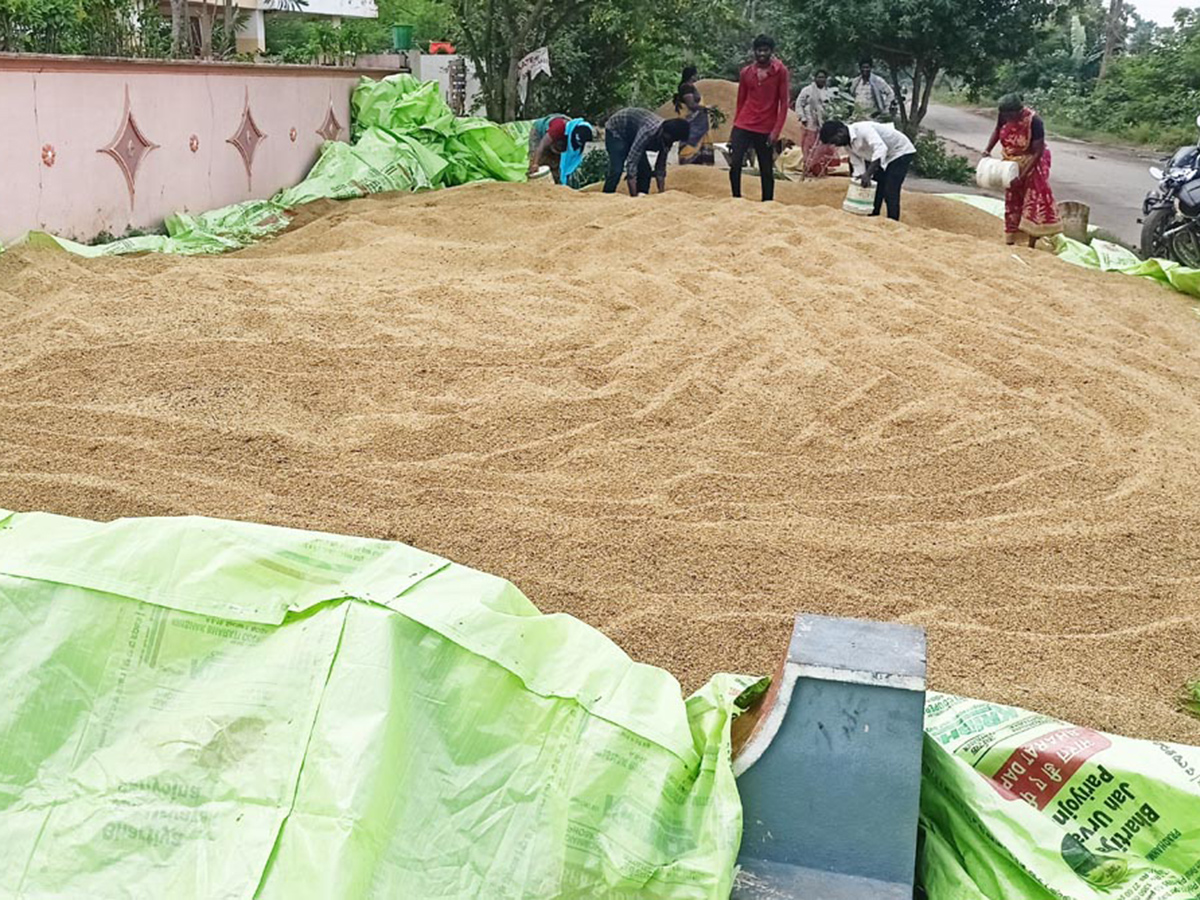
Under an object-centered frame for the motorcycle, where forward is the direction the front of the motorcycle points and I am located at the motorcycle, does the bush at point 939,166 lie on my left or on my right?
on my right

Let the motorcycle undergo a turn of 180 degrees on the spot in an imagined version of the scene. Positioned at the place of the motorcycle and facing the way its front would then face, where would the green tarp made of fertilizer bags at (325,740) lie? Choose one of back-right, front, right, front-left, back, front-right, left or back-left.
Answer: back-right

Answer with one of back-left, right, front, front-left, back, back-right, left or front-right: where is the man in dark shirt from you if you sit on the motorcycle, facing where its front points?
front-right

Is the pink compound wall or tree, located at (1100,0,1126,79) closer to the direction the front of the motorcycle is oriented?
the pink compound wall

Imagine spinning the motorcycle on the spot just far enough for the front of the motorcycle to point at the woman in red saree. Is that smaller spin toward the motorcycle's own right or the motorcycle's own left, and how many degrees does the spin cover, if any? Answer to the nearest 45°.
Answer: approximately 45° to the motorcycle's own right

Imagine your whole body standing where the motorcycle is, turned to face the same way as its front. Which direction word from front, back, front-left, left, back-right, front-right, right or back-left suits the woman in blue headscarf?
front-right

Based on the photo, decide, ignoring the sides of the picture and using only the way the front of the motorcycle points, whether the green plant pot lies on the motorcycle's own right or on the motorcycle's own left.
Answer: on the motorcycle's own right

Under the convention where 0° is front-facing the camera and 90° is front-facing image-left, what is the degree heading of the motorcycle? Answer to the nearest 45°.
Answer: approximately 45°

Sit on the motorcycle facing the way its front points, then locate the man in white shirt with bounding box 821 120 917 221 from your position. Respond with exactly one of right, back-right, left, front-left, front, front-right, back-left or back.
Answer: front-right

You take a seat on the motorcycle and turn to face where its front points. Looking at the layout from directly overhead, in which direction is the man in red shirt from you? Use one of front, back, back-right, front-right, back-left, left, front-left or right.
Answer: front-right

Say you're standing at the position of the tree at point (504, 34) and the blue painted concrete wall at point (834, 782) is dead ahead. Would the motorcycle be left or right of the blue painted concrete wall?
left

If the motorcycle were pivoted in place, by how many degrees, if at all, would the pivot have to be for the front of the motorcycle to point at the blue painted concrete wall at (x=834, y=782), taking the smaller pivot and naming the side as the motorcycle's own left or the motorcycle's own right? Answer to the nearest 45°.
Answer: approximately 45° to the motorcycle's own left

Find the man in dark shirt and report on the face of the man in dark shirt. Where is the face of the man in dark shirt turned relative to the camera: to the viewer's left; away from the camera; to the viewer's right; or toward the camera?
to the viewer's right

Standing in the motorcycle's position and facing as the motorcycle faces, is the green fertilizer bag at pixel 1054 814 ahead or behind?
ahead

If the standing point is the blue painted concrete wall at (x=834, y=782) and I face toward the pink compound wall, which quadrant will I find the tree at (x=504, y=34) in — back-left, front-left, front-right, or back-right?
front-right
